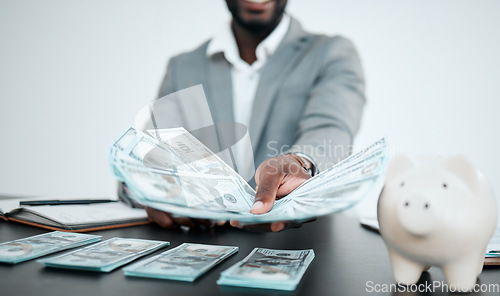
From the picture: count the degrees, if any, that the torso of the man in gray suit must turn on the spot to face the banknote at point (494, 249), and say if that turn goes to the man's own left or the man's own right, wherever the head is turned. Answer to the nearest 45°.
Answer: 0° — they already face it

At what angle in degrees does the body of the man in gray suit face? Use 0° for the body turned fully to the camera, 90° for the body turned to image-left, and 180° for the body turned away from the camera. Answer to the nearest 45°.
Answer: approximately 0°

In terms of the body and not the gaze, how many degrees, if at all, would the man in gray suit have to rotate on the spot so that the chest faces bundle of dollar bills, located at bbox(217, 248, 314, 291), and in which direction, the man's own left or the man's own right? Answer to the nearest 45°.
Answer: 0° — they already face it

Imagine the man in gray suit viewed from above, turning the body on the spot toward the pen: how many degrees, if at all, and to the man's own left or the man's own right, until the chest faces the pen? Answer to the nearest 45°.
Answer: approximately 45° to the man's own right

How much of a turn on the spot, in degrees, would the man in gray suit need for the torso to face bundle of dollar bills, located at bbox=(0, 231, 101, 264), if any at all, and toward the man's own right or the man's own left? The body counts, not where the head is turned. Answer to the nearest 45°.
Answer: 0° — they already face it
